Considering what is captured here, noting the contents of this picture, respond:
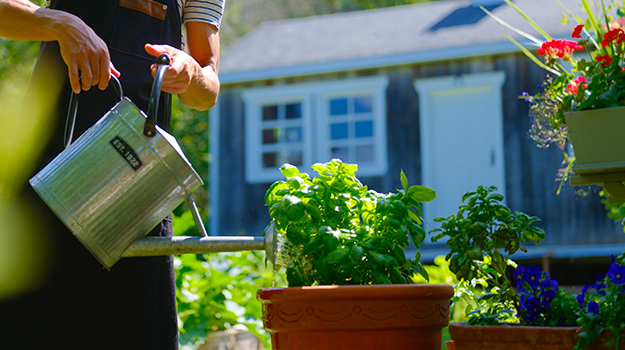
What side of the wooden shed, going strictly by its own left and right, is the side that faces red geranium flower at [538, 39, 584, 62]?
front

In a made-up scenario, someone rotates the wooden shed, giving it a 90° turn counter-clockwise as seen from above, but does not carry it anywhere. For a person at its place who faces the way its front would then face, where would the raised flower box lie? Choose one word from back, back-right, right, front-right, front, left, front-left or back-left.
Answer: right

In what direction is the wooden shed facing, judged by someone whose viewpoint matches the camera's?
facing the viewer

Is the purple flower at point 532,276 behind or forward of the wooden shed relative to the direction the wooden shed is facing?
forward

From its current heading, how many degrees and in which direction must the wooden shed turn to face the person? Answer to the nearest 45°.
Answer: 0° — it already faces them

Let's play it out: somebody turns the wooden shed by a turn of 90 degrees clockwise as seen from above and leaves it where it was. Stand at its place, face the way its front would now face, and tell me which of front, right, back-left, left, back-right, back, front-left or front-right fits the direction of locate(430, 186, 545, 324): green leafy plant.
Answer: left
